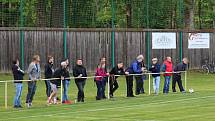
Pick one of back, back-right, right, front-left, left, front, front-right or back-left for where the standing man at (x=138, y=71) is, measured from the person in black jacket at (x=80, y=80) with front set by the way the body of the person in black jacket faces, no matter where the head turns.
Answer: back-left

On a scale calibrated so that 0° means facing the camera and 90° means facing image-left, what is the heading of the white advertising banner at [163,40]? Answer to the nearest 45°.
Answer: approximately 0°

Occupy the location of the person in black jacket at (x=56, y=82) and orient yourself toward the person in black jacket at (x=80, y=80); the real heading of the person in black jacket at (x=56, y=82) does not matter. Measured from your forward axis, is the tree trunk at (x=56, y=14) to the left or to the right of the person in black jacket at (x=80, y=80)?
left

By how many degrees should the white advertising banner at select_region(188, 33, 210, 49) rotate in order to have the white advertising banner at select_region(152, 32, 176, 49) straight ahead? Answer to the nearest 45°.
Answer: approximately 45° to its right

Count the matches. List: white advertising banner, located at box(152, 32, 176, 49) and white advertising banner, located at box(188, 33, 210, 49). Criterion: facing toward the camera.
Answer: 2

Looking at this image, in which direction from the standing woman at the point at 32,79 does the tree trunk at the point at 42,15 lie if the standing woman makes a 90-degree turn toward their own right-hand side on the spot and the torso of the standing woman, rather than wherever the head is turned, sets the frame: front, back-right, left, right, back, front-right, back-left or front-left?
back-right

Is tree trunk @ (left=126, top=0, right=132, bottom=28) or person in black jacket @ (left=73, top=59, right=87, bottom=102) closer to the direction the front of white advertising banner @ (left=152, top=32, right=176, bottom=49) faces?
the person in black jacket
